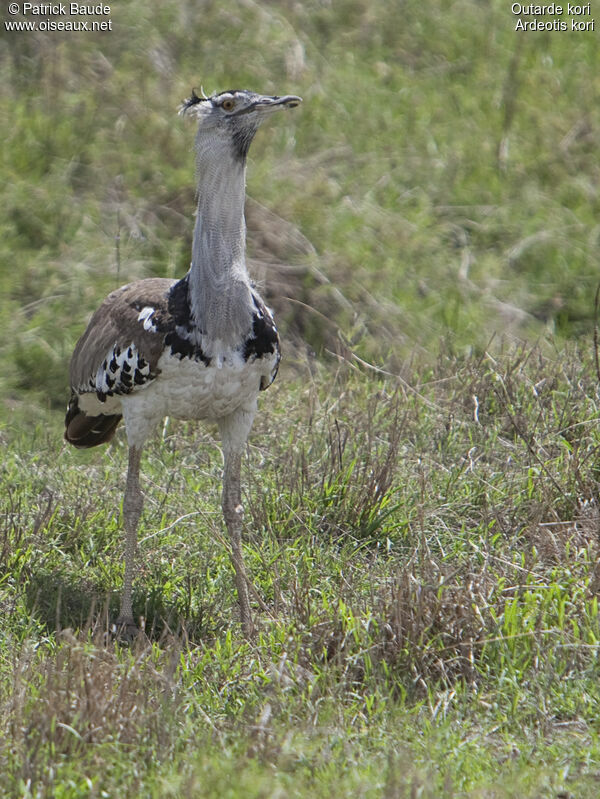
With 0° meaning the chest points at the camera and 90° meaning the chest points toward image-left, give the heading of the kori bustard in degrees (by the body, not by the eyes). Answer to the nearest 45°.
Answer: approximately 315°
